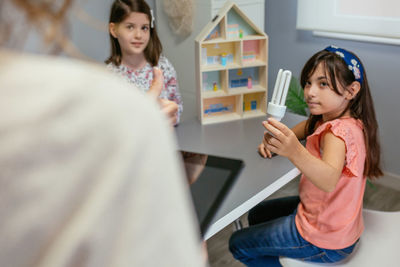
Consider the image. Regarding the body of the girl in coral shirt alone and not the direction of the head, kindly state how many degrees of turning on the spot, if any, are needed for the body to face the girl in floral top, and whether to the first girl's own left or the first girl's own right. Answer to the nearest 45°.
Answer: approximately 45° to the first girl's own right

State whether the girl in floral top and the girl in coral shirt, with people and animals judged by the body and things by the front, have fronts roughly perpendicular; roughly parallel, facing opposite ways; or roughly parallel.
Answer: roughly perpendicular

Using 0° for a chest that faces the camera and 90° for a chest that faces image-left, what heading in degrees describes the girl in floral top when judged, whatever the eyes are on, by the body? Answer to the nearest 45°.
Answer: approximately 0°

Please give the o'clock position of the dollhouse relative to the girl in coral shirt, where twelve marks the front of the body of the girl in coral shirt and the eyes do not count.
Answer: The dollhouse is roughly at 2 o'clock from the girl in coral shirt.

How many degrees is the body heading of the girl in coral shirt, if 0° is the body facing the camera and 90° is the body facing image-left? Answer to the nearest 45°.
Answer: approximately 90°

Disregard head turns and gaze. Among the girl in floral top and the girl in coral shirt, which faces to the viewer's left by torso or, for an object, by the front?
the girl in coral shirt

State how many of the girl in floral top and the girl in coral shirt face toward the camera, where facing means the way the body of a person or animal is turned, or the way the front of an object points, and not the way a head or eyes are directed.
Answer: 1

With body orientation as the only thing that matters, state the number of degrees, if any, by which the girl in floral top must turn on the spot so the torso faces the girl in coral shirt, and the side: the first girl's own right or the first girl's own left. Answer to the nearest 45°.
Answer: approximately 45° to the first girl's own left

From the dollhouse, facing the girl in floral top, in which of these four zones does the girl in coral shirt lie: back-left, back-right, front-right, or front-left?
back-left

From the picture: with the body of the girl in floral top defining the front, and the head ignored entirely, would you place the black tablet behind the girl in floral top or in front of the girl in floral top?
in front
